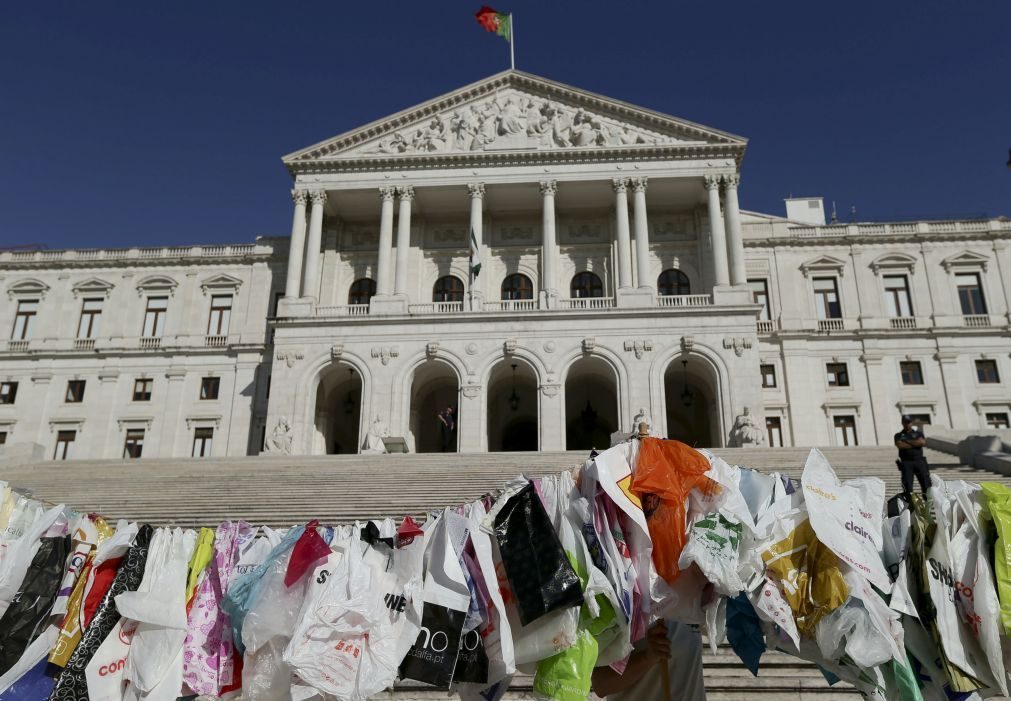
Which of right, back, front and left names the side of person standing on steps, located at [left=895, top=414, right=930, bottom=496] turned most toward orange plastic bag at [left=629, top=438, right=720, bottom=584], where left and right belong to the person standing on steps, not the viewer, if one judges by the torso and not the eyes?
front

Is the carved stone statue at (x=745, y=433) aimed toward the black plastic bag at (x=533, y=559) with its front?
yes

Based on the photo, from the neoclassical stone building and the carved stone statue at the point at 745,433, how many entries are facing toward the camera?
2

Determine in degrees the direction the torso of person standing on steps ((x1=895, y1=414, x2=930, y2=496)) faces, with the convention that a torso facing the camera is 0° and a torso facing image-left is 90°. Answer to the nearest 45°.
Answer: approximately 0°

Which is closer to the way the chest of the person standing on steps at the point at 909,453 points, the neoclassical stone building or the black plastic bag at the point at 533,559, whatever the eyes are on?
the black plastic bag

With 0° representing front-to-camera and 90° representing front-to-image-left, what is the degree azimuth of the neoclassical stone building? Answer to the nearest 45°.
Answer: approximately 0°

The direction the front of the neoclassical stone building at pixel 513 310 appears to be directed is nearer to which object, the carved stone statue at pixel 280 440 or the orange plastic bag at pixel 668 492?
the orange plastic bag

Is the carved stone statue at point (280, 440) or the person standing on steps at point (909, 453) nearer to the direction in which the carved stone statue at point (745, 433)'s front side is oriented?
the person standing on steps

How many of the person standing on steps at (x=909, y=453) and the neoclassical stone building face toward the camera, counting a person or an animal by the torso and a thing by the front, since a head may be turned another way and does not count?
2
